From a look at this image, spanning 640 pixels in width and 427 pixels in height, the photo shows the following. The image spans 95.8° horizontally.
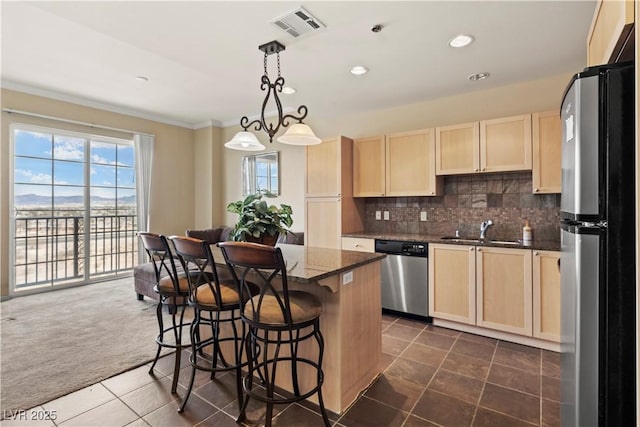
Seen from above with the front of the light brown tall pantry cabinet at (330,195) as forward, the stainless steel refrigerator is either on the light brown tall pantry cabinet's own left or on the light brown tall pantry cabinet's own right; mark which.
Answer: on the light brown tall pantry cabinet's own left

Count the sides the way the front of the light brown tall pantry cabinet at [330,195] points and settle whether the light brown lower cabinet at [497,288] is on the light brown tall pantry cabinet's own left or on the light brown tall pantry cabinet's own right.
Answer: on the light brown tall pantry cabinet's own left

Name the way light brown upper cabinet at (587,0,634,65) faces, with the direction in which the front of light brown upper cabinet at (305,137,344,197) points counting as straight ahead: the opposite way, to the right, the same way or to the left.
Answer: to the right

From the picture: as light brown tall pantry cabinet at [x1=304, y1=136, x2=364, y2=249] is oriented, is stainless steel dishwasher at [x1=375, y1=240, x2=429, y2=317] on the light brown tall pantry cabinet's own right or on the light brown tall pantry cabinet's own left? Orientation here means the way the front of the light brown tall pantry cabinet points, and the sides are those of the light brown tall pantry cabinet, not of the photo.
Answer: on the light brown tall pantry cabinet's own left

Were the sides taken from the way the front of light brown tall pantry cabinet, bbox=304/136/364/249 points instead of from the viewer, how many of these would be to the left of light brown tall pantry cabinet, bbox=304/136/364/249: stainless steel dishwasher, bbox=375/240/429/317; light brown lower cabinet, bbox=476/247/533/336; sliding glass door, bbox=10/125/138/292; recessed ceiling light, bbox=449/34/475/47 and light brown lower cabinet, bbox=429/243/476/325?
4

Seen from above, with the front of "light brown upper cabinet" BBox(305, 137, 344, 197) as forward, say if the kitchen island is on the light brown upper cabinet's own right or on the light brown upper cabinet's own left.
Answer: on the light brown upper cabinet's own left

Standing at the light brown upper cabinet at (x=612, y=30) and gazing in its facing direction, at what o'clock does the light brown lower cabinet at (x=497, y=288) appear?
The light brown lower cabinet is roughly at 2 o'clock from the light brown upper cabinet.

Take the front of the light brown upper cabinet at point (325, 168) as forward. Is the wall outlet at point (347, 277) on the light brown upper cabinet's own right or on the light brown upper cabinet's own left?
on the light brown upper cabinet's own left

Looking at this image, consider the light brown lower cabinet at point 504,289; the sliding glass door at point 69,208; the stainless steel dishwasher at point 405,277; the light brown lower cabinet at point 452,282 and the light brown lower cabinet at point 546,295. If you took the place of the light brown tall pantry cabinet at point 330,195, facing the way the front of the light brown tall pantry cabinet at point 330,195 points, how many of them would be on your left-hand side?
4

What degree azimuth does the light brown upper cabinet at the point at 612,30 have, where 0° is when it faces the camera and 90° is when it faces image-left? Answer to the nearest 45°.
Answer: approximately 90°

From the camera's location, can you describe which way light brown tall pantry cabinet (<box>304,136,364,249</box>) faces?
facing the viewer and to the left of the viewer

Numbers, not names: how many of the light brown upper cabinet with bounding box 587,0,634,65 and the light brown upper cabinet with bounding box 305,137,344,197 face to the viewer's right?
0

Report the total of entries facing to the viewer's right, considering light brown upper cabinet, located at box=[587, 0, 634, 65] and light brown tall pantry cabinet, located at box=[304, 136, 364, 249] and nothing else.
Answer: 0

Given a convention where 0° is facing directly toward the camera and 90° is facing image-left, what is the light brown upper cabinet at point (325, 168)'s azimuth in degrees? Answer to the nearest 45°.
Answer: approximately 45°

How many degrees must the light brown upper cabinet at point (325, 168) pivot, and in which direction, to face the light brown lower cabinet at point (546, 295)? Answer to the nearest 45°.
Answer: approximately 90° to its left

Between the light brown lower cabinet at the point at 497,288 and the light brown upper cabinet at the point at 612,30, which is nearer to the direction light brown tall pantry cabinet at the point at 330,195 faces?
the light brown upper cabinet

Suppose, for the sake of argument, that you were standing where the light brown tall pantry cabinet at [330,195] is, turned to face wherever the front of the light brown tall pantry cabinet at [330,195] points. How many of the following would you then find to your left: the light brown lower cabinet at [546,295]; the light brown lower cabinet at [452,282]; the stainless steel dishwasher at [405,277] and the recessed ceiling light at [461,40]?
4

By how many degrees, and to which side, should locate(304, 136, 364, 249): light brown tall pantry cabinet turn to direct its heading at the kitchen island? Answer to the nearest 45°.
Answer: approximately 45° to its left

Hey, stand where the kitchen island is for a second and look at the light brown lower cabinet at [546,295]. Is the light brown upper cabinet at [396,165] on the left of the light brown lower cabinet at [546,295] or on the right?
left

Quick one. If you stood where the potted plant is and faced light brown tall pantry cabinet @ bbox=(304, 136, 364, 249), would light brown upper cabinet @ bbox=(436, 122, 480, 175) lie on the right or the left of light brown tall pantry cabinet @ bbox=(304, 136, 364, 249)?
right
